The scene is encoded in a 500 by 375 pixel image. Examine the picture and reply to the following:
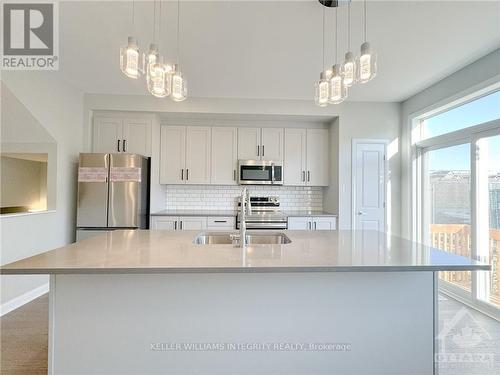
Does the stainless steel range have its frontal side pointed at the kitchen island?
yes

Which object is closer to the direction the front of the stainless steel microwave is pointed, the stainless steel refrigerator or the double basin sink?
the double basin sink

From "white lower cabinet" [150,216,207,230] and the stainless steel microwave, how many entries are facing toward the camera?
2

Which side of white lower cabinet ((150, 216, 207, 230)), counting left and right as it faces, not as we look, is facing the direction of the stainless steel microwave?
left

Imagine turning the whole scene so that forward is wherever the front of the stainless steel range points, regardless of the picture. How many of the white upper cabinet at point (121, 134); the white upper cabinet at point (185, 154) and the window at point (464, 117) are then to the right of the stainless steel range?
2

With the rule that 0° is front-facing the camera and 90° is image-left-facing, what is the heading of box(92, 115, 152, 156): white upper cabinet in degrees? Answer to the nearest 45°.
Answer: approximately 0°

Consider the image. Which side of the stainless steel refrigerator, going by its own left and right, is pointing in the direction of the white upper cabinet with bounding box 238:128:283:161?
left

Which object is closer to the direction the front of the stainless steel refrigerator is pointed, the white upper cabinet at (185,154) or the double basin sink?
the double basin sink

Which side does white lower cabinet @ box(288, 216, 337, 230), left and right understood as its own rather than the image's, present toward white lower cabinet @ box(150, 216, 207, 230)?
right

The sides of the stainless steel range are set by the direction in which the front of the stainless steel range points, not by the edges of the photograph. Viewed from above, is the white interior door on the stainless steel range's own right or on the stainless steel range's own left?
on the stainless steel range's own left

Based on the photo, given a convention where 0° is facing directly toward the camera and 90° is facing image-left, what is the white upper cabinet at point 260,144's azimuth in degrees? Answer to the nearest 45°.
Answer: approximately 0°

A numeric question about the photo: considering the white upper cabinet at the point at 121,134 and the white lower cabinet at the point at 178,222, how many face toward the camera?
2
